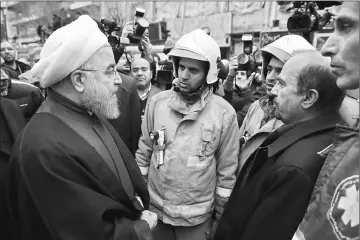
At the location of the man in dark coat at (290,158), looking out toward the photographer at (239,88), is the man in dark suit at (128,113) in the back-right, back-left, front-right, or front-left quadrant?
front-left

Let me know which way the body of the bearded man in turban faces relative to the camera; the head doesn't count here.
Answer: to the viewer's right

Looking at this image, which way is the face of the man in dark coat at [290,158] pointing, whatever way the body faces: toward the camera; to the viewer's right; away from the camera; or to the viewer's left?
to the viewer's left

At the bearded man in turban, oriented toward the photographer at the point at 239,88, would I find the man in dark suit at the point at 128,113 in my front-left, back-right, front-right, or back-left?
front-left

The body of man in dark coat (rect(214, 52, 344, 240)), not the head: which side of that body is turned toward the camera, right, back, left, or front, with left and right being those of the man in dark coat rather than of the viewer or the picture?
left

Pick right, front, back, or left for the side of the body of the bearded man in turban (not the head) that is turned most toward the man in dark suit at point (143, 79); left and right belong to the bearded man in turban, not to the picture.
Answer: left

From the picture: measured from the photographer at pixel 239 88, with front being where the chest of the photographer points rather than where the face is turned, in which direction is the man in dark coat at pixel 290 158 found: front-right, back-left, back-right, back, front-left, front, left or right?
front

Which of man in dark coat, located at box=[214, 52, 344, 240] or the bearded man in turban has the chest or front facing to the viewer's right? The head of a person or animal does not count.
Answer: the bearded man in turban

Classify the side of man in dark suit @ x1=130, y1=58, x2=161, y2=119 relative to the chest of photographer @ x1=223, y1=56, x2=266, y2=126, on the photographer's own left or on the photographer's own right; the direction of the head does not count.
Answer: on the photographer's own right

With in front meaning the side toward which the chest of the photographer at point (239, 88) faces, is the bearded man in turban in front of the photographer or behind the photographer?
in front

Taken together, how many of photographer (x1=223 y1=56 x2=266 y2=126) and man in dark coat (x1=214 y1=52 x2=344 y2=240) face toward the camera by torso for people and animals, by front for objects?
1

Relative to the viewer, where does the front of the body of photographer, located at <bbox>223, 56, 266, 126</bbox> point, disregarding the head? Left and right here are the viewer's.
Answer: facing the viewer

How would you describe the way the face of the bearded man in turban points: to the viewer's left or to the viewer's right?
to the viewer's right

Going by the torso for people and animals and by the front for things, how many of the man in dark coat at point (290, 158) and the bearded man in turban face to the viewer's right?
1

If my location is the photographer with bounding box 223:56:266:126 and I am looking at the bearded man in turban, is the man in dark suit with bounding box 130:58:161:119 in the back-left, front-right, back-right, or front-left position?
front-right

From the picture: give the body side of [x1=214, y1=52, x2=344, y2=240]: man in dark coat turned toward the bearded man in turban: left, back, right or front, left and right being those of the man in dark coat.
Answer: front
